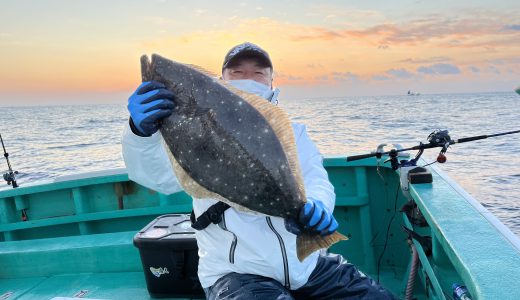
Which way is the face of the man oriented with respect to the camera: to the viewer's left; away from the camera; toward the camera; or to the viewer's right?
toward the camera

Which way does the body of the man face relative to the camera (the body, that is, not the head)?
toward the camera

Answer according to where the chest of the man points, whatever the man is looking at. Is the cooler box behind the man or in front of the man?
behind
